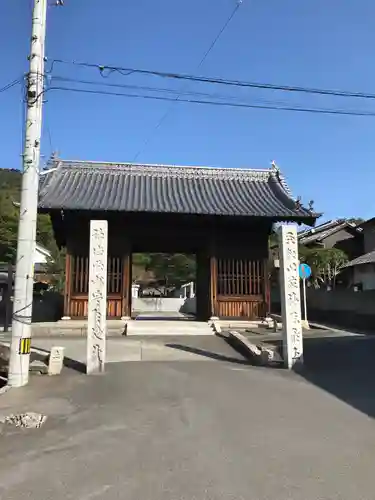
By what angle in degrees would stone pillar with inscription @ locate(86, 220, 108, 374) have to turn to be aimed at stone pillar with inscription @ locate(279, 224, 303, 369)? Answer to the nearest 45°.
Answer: approximately 90° to its left

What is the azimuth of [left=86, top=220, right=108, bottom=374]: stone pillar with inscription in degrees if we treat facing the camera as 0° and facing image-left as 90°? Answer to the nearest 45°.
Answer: approximately 0°

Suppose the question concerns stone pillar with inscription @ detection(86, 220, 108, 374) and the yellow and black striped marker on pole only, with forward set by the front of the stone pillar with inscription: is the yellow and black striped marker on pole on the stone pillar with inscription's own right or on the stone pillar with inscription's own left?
on the stone pillar with inscription's own right

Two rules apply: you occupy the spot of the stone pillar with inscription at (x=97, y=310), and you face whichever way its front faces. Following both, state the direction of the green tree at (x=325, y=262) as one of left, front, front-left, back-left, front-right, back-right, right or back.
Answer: back-left

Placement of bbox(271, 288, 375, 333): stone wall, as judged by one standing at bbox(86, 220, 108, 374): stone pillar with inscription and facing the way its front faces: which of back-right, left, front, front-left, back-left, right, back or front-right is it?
back-left

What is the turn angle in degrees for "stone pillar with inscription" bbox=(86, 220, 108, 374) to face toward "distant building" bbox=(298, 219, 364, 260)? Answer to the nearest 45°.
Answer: approximately 135° to its left

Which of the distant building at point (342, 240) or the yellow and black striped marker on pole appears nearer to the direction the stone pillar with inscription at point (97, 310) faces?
the yellow and black striped marker on pole
